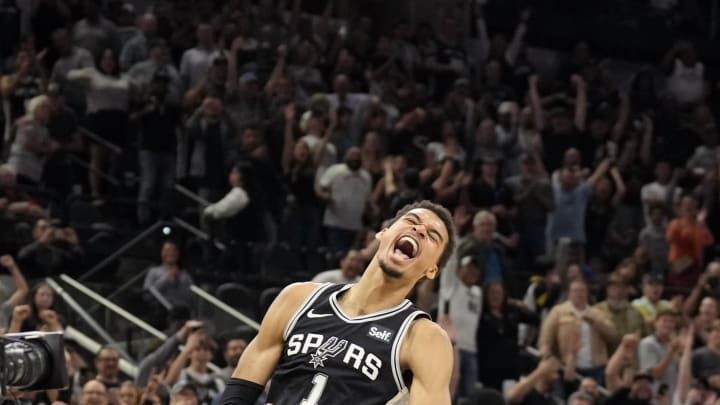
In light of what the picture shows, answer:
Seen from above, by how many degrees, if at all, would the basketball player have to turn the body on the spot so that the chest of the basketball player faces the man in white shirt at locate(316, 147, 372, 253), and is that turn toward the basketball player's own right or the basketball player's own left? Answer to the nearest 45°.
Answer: approximately 180°

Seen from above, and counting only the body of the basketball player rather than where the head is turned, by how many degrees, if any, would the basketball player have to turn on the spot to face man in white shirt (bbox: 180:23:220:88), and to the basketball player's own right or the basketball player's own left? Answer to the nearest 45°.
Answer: approximately 180°

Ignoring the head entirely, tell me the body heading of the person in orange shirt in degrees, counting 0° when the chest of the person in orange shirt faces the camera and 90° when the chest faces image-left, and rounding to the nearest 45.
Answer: approximately 0°

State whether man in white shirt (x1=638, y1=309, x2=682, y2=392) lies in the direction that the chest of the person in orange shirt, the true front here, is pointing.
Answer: yes

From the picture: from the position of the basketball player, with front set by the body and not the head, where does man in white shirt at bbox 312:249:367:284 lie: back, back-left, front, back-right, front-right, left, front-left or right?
back

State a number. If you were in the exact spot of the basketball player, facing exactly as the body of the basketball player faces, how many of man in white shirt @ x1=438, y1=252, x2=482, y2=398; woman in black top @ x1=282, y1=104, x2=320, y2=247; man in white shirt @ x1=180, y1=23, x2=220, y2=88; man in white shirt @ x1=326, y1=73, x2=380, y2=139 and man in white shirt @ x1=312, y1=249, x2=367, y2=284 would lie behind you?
5

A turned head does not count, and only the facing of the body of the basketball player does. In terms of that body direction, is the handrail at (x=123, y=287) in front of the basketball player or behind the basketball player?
behind

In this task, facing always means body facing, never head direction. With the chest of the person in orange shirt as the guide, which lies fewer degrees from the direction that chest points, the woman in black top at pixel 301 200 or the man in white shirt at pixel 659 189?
the woman in black top

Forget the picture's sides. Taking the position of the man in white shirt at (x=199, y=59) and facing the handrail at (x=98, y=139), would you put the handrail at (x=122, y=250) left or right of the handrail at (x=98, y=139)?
left
